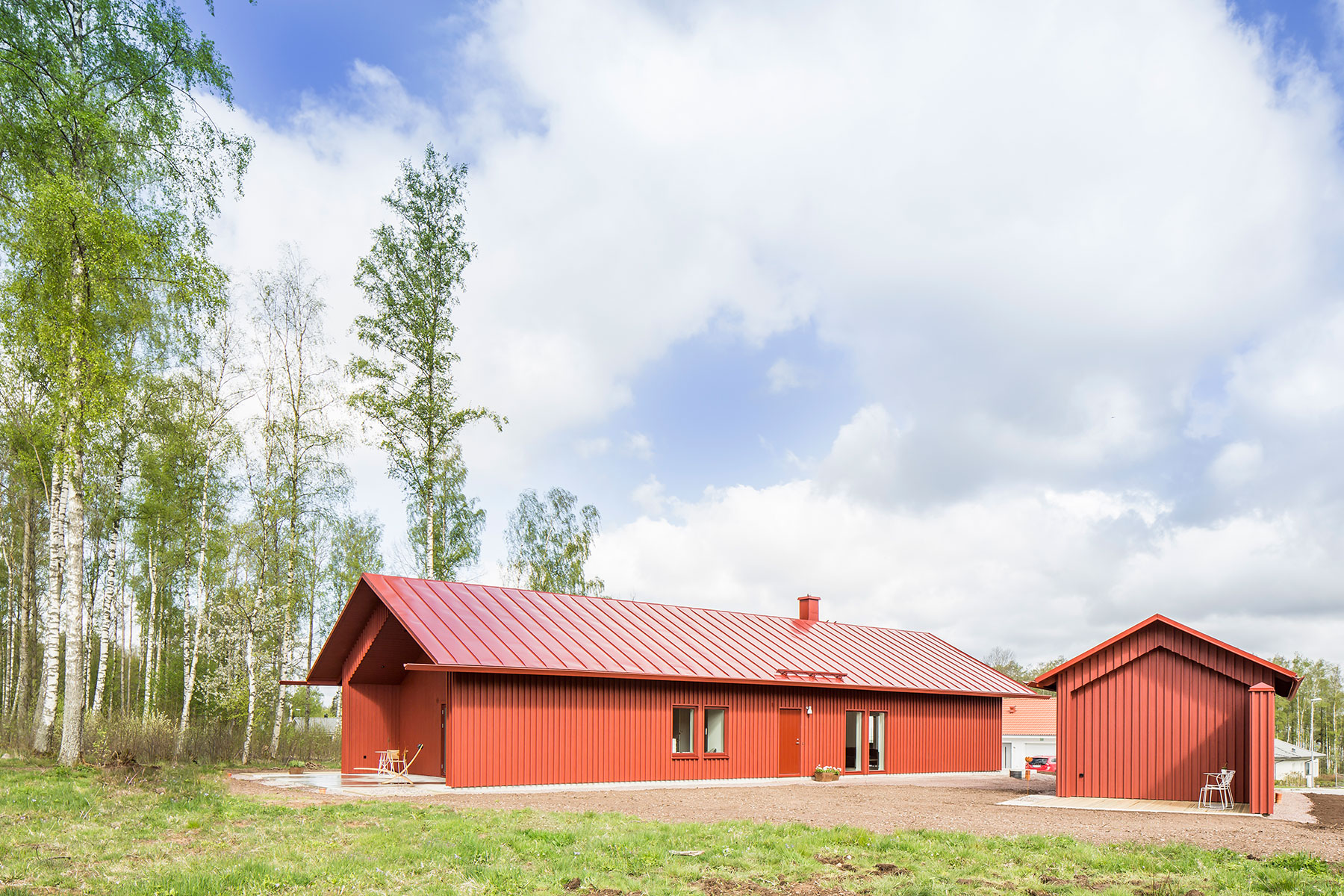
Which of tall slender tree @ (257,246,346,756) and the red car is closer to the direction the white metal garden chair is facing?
the tall slender tree

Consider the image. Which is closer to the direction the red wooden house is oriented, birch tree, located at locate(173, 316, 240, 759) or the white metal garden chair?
the white metal garden chair

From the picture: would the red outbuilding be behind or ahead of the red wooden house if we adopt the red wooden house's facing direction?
ahead

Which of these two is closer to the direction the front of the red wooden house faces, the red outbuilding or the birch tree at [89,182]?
the red outbuilding

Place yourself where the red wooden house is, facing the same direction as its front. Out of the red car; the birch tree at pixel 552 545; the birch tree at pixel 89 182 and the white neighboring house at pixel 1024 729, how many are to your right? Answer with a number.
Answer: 1

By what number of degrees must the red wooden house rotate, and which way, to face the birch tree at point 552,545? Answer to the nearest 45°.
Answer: approximately 135° to its left

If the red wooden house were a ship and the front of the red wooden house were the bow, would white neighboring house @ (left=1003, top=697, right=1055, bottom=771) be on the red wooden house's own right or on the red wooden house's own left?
on the red wooden house's own left

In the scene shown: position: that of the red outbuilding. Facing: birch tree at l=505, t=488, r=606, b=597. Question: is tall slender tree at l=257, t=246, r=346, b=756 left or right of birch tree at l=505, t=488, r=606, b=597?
left
